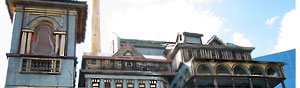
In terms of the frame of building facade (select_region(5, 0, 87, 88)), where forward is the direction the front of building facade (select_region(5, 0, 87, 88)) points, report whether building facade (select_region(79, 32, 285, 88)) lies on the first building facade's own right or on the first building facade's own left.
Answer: on the first building facade's own left

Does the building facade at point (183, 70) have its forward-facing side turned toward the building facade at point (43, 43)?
no

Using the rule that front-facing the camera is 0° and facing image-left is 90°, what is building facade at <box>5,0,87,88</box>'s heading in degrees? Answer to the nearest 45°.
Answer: approximately 0°

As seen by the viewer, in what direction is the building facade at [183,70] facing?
toward the camera

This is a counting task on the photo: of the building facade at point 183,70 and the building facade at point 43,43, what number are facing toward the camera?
2
